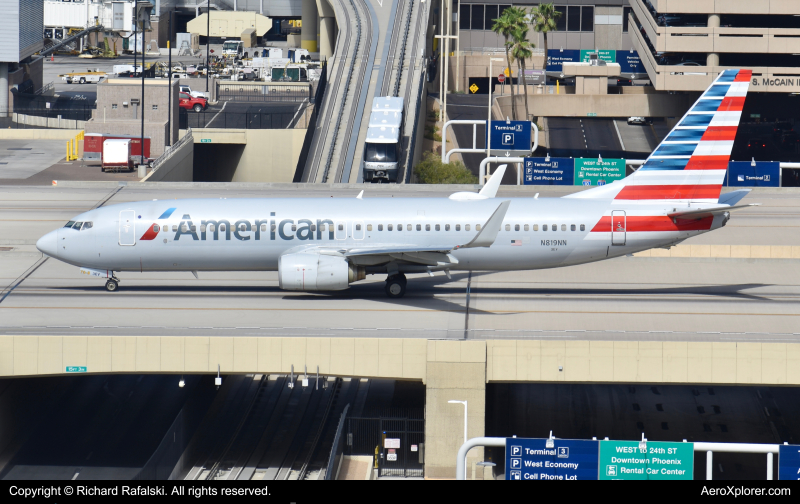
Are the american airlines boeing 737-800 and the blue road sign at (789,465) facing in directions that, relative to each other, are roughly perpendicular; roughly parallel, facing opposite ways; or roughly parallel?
roughly perpendicular

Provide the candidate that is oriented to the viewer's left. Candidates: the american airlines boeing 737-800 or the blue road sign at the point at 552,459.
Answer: the american airlines boeing 737-800

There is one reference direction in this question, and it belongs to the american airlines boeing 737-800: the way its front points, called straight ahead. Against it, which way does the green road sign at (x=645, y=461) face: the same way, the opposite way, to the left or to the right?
to the left

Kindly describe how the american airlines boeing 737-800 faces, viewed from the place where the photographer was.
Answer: facing to the left of the viewer

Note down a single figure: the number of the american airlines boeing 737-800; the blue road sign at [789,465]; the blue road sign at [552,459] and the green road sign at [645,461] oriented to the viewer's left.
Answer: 1

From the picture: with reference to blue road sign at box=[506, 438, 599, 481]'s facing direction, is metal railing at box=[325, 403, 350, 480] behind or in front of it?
behind

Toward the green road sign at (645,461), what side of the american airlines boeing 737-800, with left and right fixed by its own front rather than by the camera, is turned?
left

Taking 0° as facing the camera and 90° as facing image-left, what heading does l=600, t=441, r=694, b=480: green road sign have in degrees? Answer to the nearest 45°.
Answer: approximately 0°

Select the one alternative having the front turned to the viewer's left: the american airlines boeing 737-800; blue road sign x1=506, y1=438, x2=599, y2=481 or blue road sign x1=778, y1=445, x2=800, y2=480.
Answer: the american airlines boeing 737-800

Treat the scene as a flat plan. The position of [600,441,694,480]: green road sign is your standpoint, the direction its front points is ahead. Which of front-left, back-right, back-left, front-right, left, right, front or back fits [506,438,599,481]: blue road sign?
right

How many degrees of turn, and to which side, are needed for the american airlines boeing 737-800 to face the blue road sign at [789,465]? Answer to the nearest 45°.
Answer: approximately 90° to its left
